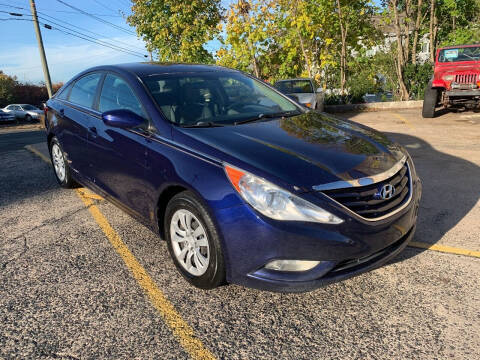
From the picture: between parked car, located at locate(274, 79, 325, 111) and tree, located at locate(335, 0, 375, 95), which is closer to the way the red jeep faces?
the parked car

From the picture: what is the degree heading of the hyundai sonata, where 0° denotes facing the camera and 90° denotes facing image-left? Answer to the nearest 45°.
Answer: approximately 315°

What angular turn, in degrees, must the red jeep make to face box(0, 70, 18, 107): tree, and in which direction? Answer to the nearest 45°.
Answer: approximately 90° to its right

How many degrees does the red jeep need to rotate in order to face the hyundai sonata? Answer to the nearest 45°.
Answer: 0° — it already faces it

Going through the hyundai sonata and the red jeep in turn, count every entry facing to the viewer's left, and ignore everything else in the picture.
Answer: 0

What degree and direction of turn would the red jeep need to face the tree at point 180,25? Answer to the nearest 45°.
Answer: approximately 135° to its right

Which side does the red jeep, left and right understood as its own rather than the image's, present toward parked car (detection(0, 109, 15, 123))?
right

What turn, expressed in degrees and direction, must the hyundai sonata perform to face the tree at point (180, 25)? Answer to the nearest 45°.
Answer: approximately 135° to its left

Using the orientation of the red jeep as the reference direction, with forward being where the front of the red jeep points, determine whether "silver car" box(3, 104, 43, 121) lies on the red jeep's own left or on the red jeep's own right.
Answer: on the red jeep's own right

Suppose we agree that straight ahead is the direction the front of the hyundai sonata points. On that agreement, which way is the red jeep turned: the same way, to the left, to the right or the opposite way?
to the right

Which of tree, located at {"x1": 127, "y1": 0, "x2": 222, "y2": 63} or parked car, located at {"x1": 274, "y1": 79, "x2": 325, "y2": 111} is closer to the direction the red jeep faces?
the parked car

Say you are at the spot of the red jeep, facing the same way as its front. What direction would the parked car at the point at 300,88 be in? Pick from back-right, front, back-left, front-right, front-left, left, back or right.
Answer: right
